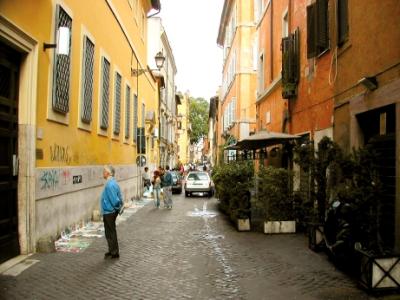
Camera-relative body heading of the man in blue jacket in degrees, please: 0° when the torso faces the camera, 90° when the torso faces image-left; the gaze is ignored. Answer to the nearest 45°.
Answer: approximately 90°

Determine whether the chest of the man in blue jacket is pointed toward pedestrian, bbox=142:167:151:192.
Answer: no

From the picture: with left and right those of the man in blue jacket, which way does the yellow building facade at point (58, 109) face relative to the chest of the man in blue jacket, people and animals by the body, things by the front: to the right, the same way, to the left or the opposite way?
the opposite way

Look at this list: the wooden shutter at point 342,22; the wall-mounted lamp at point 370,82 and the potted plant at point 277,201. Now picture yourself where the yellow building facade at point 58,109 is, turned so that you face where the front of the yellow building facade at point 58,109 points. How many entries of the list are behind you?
0

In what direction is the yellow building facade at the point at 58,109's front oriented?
to the viewer's right

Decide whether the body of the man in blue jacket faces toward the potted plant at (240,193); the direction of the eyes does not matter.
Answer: no

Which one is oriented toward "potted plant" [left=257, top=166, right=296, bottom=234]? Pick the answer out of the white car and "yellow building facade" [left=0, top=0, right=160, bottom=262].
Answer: the yellow building facade

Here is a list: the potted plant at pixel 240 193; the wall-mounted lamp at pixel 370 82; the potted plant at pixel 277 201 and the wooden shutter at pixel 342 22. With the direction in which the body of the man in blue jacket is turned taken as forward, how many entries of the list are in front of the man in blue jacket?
0

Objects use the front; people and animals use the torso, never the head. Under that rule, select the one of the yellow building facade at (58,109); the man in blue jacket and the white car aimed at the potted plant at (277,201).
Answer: the yellow building facade
